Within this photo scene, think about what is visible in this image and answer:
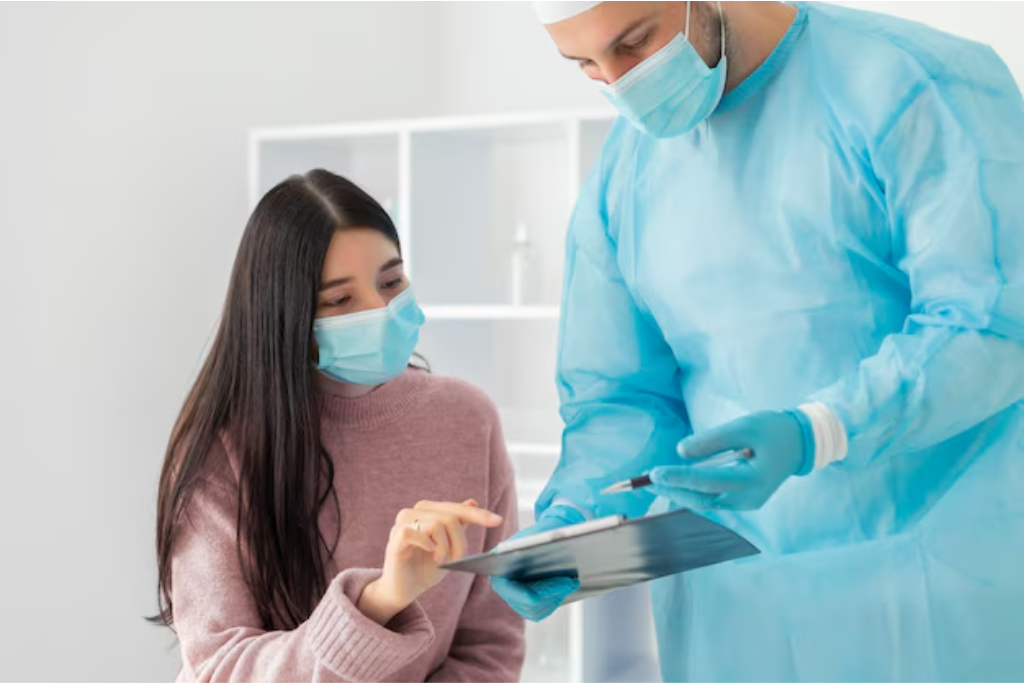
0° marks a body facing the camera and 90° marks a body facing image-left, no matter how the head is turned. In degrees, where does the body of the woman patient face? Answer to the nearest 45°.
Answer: approximately 315°

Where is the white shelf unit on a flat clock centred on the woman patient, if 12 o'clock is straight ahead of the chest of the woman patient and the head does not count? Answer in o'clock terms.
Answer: The white shelf unit is roughly at 8 o'clock from the woman patient.

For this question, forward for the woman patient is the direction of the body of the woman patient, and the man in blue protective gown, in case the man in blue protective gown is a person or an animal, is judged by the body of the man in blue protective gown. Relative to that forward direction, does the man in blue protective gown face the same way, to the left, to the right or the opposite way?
to the right

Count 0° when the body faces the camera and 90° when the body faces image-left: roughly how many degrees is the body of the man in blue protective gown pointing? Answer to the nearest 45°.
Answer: approximately 45°

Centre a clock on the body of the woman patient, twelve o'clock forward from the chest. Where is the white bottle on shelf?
The white bottle on shelf is roughly at 8 o'clock from the woman patient.

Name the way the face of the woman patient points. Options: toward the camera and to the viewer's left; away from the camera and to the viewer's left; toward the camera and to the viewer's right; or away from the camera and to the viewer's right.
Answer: toward the camera and to the viewer's right

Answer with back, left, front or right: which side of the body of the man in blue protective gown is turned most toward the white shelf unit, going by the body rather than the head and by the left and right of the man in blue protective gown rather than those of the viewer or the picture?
right

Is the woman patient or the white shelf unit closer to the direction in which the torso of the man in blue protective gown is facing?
the woman patient
